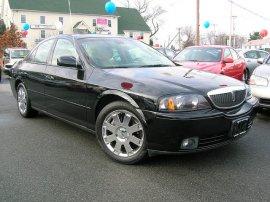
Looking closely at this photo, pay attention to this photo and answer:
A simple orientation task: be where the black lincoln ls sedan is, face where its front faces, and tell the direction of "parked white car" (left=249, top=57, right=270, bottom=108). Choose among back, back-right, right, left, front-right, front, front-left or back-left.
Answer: left

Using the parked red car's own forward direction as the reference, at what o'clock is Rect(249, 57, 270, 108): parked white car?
The parked white car is roughly at 10 o'clock from the parked red car.

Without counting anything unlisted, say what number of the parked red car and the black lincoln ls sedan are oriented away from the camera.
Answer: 0

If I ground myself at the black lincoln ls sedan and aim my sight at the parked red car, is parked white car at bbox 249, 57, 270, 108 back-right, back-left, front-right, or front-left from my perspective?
front-right

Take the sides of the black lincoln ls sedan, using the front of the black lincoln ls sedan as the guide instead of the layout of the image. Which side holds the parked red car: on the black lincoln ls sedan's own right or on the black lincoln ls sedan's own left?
on the black lincoln ls sedan's own left

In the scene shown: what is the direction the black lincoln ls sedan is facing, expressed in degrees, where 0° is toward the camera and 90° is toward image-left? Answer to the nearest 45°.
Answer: approximately 315°
